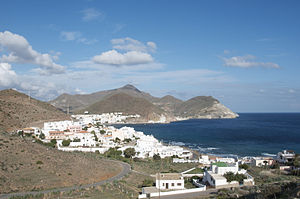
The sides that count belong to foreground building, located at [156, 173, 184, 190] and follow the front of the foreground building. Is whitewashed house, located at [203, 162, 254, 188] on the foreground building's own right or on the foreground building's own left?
on the foreground building's own left

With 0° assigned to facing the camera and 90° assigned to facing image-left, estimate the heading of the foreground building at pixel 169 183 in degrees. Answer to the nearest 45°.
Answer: approximately 0°

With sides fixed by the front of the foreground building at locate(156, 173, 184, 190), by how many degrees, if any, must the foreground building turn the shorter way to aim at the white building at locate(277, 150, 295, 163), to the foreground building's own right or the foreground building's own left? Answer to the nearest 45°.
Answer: approximately 135° to the foreground building's own left

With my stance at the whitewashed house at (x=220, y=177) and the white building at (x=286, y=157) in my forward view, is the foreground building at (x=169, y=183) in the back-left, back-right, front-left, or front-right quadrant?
back-left

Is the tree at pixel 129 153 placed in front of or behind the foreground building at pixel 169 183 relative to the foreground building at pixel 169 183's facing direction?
behind
